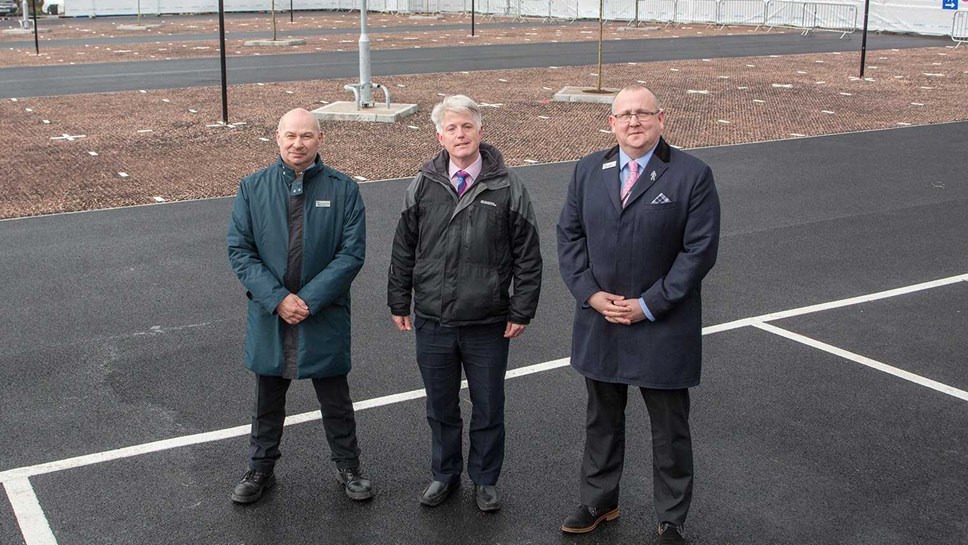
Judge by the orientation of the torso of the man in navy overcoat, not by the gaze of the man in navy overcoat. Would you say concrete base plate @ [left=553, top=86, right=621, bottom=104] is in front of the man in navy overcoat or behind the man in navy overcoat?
behind

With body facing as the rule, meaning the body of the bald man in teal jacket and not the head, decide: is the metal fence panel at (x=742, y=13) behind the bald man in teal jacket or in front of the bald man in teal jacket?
behind

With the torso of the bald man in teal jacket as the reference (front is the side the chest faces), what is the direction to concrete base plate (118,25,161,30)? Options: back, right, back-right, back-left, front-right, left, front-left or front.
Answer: back

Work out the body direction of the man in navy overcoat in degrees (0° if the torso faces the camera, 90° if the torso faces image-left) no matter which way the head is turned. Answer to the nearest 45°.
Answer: approximately 0°

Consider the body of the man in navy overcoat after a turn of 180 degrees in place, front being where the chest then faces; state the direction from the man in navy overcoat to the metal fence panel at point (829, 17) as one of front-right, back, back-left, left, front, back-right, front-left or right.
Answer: front

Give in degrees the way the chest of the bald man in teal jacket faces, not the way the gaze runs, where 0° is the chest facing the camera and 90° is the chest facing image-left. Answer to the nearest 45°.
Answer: approximately 0°

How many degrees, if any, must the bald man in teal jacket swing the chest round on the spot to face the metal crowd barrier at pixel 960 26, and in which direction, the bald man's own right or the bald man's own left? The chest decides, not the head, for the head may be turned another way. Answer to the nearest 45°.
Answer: approximately 135° to the bald man's own left

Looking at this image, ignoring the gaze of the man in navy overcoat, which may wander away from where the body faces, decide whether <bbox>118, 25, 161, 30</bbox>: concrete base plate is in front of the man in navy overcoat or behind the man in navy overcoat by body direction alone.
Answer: behind

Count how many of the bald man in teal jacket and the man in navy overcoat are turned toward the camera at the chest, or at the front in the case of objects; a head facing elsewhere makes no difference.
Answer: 2

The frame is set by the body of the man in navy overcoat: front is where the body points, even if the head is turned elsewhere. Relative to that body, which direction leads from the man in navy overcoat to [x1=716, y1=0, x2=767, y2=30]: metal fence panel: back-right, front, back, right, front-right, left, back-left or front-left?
back

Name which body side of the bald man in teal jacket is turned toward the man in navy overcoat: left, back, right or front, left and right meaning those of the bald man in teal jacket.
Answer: left
